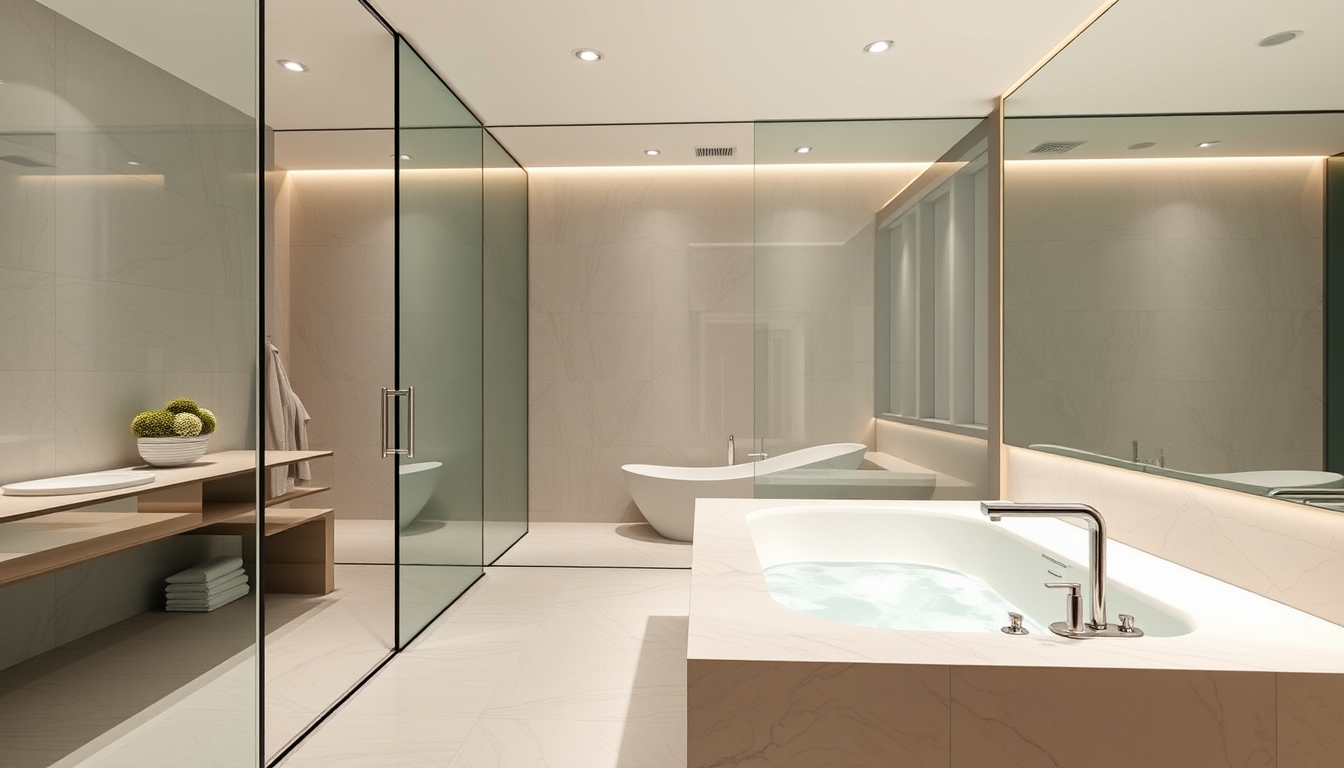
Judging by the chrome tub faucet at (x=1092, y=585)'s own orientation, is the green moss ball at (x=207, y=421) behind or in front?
in front

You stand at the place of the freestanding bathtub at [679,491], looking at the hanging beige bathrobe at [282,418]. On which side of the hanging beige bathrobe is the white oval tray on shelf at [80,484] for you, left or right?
left

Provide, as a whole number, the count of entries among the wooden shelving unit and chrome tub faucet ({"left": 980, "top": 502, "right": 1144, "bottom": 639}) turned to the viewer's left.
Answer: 1

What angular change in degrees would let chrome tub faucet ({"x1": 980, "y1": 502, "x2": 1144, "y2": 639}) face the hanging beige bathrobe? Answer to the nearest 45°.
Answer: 0° — it already faces it

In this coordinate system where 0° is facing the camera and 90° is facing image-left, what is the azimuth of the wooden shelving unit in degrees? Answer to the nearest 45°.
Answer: approximately 315°

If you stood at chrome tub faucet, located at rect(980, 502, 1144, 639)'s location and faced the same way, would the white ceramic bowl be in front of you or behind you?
in front

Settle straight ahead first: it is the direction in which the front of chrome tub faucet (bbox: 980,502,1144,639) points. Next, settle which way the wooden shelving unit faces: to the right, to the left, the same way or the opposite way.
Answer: the opposite way

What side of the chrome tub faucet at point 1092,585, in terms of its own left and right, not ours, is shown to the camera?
left

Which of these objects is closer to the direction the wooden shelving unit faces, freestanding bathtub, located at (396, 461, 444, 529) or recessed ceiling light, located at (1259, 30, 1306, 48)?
the recessed ceiling light

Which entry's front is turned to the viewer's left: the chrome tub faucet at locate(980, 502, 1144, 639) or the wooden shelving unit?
the chrome tub faucet
